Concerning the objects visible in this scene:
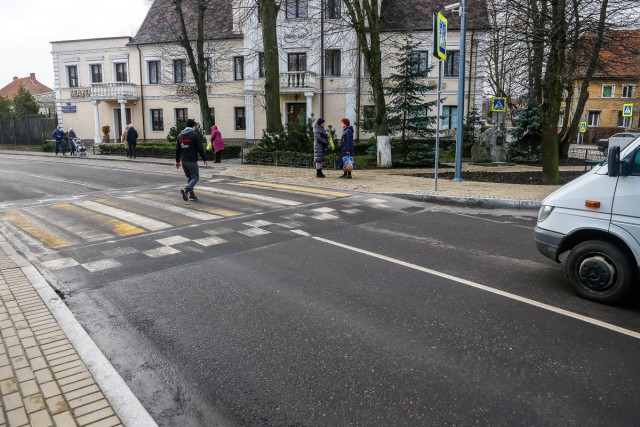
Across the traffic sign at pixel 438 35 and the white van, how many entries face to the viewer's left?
1

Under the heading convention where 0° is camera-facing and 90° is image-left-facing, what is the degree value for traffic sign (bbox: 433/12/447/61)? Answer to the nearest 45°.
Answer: approximately 315°

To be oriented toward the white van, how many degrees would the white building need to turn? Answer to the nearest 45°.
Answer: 0° — it already faces it

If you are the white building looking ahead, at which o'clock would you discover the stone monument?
The stone monument is roughly at 11 o'clock from the white building.

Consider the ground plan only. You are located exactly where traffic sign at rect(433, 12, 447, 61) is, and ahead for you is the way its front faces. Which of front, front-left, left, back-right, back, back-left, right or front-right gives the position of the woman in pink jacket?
back

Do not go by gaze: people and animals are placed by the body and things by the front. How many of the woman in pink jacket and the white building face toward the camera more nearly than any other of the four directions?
1

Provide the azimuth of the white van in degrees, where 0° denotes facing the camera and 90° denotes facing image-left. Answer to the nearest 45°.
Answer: approximately 90°

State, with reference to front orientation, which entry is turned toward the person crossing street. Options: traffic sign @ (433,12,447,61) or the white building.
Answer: the white building

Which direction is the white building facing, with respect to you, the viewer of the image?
facing the viewer
